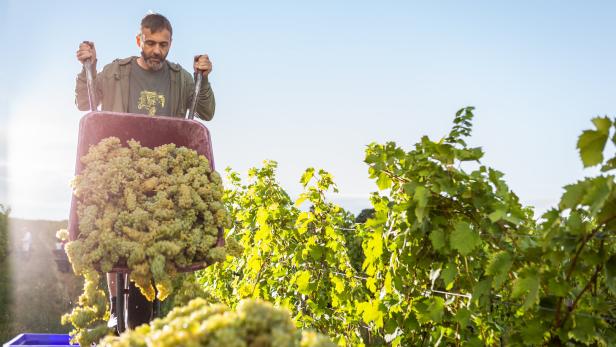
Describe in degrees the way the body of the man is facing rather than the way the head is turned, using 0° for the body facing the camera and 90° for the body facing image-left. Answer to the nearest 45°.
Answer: approximately 0°
